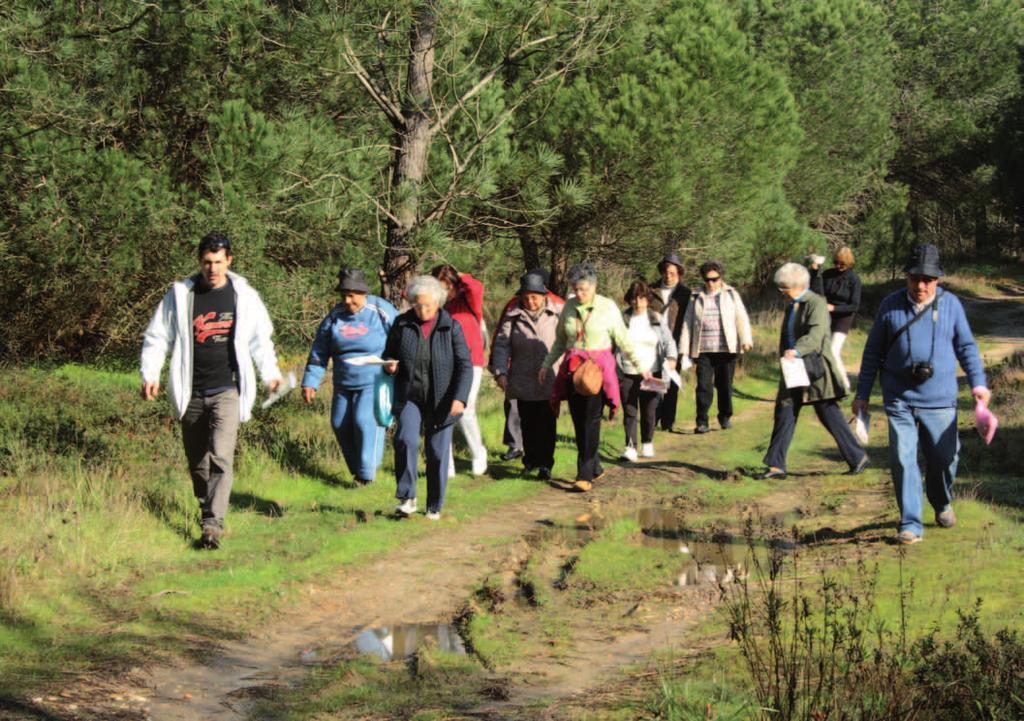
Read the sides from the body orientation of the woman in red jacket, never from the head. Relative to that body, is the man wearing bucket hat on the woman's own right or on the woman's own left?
on the woman's own left

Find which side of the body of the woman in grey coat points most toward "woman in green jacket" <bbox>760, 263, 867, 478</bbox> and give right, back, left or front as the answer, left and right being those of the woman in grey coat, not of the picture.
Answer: left

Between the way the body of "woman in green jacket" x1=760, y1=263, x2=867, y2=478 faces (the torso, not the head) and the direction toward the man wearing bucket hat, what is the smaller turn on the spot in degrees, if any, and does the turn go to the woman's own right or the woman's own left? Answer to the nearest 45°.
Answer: approximately 90° to the woman's own left

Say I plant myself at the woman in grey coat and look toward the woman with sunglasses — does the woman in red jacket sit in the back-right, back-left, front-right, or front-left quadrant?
back-left
